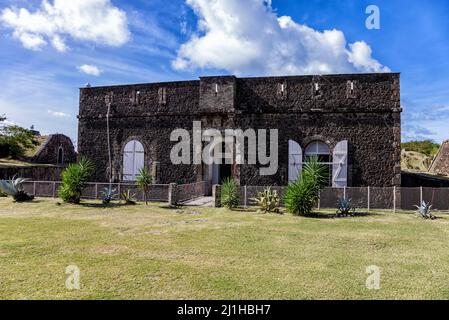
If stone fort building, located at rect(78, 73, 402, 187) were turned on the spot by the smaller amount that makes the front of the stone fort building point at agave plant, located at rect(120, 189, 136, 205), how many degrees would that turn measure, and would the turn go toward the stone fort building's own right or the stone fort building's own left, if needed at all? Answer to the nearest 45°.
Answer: approximately 90° to the stone fort building's own right

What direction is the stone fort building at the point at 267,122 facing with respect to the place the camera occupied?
facing the viewer

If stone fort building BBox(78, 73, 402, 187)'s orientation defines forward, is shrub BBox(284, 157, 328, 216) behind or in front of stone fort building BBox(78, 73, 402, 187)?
in front

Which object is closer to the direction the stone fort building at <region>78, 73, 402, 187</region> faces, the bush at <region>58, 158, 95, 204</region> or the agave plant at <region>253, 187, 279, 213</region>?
the agave plant

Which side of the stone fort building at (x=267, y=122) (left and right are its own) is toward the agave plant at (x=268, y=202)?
front

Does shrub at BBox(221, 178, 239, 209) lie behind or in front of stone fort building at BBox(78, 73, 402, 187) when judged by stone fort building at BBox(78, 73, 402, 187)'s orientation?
in front

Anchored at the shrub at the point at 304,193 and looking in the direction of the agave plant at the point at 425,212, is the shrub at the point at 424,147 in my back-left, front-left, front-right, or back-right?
front-left

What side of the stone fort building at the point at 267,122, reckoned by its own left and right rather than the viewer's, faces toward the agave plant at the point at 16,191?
right

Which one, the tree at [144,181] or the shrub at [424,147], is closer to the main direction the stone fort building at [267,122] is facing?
the tree
